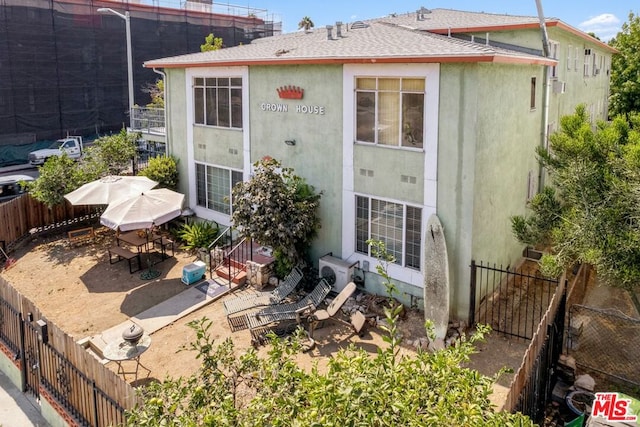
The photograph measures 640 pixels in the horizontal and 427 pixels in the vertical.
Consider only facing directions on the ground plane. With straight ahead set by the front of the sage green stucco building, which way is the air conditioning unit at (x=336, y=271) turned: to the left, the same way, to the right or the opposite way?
the same way

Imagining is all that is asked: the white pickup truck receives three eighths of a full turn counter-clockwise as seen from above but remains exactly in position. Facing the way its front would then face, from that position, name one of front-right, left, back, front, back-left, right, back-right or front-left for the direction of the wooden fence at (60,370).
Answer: right

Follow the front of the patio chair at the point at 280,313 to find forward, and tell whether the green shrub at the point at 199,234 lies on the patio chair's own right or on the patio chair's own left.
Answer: on the patio chair's own right

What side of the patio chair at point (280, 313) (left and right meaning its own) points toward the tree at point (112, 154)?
right

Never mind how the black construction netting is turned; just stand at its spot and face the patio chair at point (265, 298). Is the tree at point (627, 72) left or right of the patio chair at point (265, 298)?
left

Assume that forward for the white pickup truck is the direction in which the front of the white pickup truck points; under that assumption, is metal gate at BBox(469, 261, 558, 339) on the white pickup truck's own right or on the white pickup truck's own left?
on the white pickup truck's own left

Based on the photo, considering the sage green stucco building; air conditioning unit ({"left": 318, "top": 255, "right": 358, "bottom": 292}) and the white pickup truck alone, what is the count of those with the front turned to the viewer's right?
0

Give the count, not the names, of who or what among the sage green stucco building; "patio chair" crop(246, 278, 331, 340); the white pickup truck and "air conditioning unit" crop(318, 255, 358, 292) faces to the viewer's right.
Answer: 0

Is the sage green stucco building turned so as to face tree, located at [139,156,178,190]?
no

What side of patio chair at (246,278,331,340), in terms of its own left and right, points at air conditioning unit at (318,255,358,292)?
back

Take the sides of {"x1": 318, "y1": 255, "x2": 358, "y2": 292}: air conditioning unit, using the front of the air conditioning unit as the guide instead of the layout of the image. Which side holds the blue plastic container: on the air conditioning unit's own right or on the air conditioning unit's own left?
on the air conditioning unit's own right

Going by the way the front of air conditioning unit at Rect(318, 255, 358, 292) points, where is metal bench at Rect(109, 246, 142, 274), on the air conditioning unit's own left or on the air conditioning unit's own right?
on the air conditioning unit's own right

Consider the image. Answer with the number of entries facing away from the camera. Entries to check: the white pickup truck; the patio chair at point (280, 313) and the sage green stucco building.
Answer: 0

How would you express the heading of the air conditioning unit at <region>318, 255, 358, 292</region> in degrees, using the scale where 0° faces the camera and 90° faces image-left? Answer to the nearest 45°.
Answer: approximately 45°

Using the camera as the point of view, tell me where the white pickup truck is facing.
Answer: facing the viewer and to the left of the viewer

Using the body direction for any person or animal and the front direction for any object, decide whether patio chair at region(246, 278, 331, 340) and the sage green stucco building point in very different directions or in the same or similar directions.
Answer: same or similar directions
